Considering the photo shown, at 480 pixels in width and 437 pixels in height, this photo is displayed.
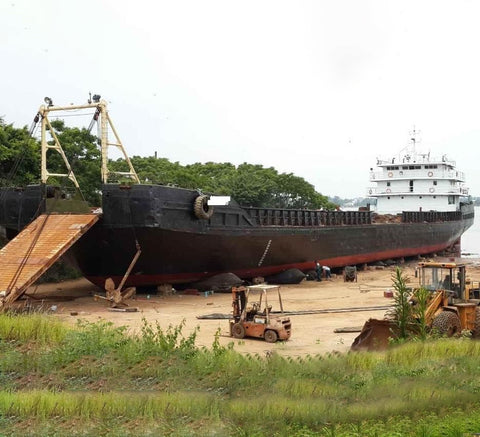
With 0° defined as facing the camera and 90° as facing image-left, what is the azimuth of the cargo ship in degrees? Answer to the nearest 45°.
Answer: approximately 45°

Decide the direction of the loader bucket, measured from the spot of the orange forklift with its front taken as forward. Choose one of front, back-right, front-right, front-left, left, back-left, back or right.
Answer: back

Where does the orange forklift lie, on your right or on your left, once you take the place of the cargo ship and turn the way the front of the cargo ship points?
on your left

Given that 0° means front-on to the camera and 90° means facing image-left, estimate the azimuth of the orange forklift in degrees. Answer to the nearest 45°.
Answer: approximately 135°
